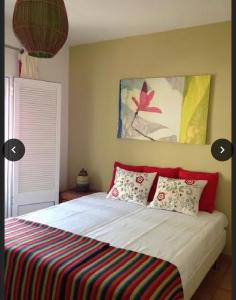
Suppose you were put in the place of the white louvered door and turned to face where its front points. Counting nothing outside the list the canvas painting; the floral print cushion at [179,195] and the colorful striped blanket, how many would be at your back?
0

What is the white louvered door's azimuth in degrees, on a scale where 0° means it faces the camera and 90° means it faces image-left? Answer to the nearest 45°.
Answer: approximately 315°

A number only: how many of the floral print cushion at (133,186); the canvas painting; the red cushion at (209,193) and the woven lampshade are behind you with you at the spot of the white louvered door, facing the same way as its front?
0

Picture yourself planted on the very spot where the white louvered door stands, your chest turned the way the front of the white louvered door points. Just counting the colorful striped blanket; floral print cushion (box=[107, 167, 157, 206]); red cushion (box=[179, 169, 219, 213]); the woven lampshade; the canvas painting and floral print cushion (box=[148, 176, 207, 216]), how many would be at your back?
0

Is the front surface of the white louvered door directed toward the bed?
yes

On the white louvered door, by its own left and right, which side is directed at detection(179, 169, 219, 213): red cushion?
front

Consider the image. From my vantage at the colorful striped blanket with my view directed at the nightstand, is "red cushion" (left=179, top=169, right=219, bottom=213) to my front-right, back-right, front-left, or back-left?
front-right

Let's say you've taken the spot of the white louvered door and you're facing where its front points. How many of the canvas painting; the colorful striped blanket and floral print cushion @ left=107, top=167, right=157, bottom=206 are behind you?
0

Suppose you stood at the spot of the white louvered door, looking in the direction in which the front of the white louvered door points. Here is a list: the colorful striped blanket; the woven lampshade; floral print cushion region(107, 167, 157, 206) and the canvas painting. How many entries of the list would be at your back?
0

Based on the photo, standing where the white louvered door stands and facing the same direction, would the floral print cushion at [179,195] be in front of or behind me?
in front

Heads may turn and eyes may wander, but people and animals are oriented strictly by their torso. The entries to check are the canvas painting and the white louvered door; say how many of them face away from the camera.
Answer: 0

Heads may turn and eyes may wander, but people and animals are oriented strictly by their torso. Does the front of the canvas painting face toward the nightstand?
no

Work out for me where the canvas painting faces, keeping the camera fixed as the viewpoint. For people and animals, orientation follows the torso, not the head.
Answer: facing the viewer and to the left of the viewer

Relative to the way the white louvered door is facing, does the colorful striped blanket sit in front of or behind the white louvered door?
in front
